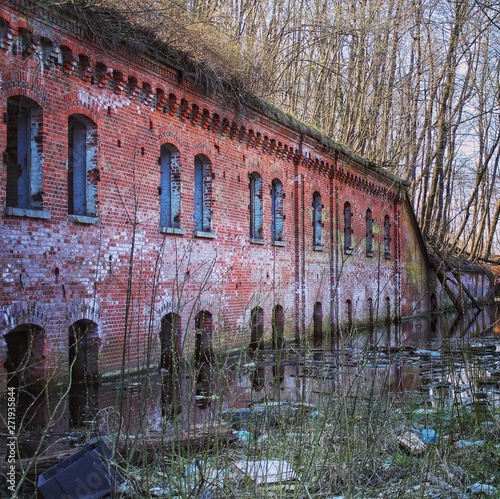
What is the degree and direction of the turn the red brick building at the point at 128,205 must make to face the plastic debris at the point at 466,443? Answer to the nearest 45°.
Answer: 0° — it already faces it

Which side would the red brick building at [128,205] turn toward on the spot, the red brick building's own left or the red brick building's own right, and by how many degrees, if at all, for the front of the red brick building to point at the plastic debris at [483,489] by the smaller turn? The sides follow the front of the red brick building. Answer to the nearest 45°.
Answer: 0° — it already faces it

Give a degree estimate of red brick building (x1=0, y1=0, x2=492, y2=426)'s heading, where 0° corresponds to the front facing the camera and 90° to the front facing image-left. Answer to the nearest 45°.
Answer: approximately 315°
